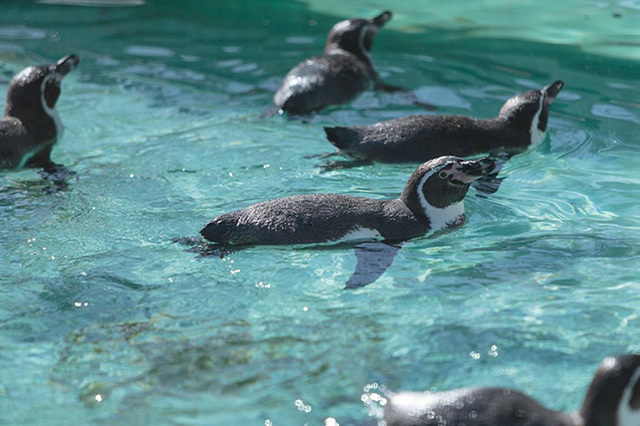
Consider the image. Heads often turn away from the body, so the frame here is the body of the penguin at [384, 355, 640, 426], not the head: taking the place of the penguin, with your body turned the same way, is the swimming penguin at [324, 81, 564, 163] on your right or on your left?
on your left

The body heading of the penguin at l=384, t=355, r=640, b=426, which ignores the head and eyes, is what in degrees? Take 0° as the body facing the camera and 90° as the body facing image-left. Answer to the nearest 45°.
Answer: approximately 270°

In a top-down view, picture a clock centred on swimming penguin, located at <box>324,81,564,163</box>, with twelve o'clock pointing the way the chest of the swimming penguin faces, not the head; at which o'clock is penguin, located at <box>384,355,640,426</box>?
The penguin is roughly at 3 o'clock from the swimming penguin.

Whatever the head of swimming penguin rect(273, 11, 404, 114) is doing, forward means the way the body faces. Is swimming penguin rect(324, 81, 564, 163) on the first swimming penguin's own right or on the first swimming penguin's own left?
on the first swimming penguin's own right

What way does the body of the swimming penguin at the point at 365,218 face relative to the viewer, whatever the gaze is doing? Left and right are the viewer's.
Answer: facing to the right of the viewer

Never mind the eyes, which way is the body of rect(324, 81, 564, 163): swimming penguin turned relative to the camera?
to the viewer's right

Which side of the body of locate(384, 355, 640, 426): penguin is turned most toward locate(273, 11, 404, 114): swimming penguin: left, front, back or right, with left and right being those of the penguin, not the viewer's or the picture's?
left

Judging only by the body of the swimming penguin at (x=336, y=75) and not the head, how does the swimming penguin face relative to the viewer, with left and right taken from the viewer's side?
facing away from the viewer and to the right of the viewer
